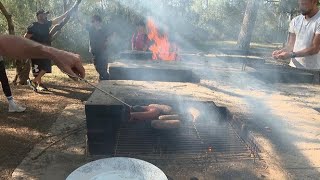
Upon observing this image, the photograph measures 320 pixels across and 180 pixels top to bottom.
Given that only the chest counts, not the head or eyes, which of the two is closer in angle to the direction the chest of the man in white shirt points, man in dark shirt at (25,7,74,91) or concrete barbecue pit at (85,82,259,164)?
the concrete barbecue pit

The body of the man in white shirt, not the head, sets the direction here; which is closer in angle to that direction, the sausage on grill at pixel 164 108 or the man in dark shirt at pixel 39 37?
the sausage on grill

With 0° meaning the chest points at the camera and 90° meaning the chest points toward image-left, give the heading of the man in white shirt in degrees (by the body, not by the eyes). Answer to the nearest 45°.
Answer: approximately 45°

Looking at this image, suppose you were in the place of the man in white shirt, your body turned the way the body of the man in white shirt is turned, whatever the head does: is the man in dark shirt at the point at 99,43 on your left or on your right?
on your right

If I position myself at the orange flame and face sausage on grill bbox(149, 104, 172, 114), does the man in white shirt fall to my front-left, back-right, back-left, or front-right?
front-left

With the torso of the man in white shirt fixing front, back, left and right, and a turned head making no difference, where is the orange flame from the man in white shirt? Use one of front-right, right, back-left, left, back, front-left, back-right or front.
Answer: right

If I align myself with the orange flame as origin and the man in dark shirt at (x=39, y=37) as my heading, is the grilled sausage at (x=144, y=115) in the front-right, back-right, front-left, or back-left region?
front-left

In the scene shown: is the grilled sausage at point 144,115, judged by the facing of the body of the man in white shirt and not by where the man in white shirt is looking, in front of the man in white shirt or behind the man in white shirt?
in front

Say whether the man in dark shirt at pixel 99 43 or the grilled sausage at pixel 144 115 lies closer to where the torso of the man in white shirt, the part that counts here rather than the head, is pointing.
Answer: the grilled sausage

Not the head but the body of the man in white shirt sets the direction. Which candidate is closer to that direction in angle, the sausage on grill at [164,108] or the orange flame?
the sausage on grill

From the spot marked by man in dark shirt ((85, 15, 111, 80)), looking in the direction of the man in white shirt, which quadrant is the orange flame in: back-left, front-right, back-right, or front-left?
front-left

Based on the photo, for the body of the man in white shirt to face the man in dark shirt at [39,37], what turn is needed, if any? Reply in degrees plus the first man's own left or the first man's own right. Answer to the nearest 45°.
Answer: approximately 45° to the first man's own right

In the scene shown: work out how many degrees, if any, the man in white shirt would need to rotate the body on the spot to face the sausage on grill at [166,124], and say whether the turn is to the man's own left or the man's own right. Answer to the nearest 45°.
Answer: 0° — they already face it

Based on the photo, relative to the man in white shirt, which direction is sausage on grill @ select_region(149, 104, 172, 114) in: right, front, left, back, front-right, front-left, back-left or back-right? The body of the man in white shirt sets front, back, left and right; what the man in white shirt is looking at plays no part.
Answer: front

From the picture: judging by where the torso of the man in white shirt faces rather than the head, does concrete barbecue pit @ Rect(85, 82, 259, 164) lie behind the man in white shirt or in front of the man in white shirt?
in front
